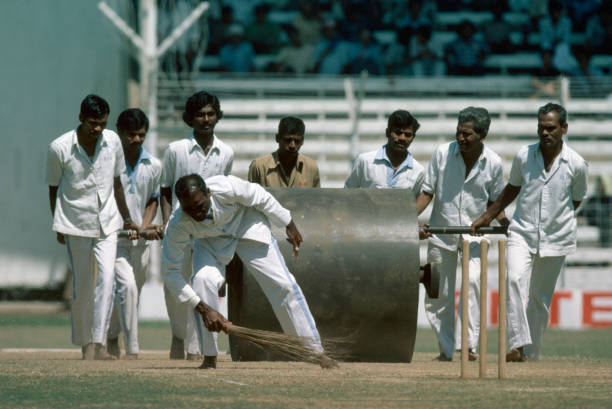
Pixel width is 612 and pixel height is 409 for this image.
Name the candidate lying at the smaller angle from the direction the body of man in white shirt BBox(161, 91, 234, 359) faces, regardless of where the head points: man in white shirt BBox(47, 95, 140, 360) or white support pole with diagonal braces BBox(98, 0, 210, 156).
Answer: the man in white shirt

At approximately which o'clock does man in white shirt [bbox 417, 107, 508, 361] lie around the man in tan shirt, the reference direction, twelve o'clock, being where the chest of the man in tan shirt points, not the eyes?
The man in white shirt is roughly at 9 o'clock from the man in tan shirt.

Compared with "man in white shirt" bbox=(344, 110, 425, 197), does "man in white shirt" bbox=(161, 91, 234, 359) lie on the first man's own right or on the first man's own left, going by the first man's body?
on the first man's own right

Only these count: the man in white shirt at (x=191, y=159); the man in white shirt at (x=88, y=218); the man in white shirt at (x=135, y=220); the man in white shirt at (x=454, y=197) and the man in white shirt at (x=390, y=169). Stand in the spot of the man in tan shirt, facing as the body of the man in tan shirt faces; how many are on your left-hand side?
2

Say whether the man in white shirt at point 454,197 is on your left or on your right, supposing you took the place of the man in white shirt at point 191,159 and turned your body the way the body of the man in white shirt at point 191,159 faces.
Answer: on your left

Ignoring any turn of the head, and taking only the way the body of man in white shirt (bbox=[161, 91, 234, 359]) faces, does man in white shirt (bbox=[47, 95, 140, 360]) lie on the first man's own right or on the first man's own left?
on the first man's own right

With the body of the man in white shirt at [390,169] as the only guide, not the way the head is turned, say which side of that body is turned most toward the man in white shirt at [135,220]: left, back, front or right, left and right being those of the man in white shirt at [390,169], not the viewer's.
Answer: right

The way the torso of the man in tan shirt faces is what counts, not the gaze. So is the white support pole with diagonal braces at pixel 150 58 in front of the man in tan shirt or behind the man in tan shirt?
behind

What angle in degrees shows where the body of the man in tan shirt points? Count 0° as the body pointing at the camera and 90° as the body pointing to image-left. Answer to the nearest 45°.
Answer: approximately 0°

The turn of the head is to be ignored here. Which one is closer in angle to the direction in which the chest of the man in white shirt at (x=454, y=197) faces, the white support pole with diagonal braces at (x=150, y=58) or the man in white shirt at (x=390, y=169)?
the man in white shirt

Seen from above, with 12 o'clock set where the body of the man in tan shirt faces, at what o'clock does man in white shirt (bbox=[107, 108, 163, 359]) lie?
The man in white shirt is roughly at 3 o'clock from the man in tan shirt.
